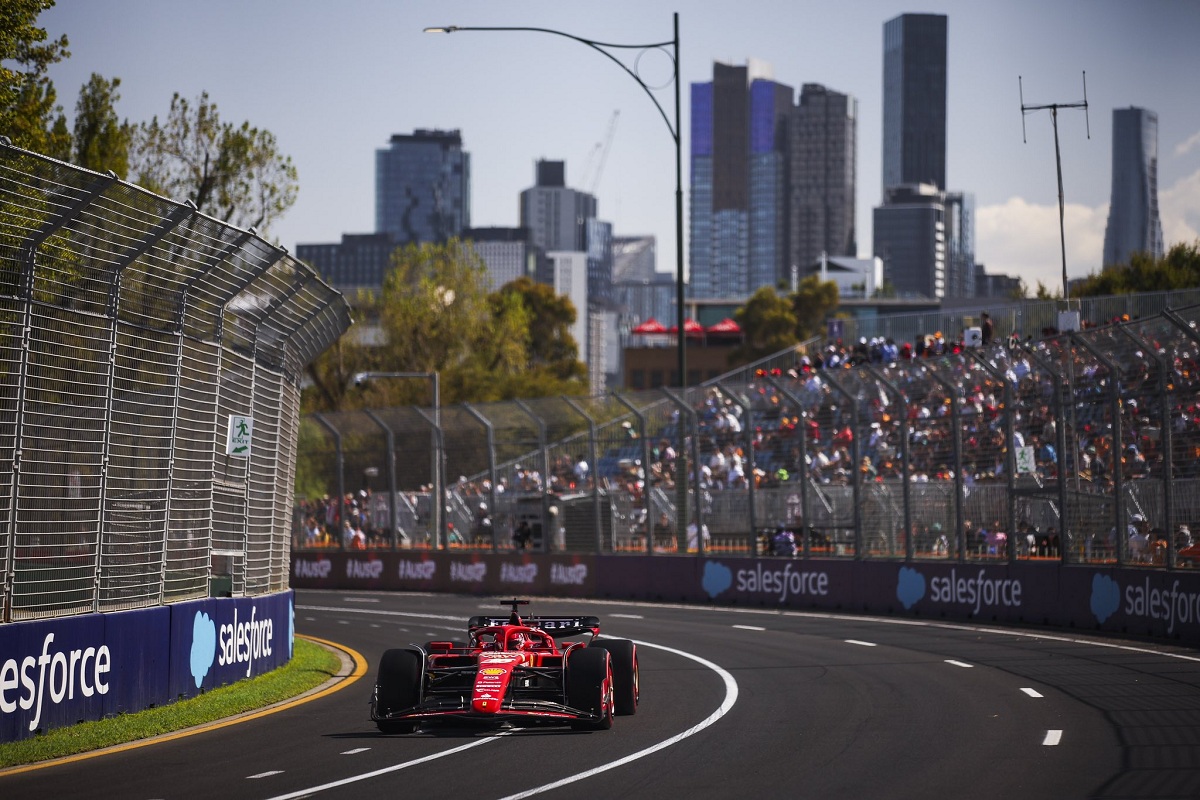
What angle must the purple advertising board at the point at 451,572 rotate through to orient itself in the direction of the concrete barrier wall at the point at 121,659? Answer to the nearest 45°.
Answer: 0° — it already faces it

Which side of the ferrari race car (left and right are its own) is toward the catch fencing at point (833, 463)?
back

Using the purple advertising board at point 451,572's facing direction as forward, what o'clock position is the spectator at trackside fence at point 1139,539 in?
The spectator at trackside fence is roughly at 11 o'clock from the purple advertising board.

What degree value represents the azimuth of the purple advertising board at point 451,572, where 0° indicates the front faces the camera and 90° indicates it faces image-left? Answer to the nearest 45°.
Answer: approximately 0°

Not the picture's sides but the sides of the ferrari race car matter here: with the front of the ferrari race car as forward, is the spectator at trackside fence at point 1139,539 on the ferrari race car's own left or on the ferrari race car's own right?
on the ferrari race car's own left

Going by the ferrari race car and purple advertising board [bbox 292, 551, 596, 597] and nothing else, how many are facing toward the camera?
2

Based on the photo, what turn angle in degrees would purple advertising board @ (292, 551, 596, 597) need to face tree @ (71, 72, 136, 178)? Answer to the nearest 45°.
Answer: approximately 45° to its right

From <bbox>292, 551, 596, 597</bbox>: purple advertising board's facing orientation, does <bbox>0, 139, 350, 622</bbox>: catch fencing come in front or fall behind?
in front
